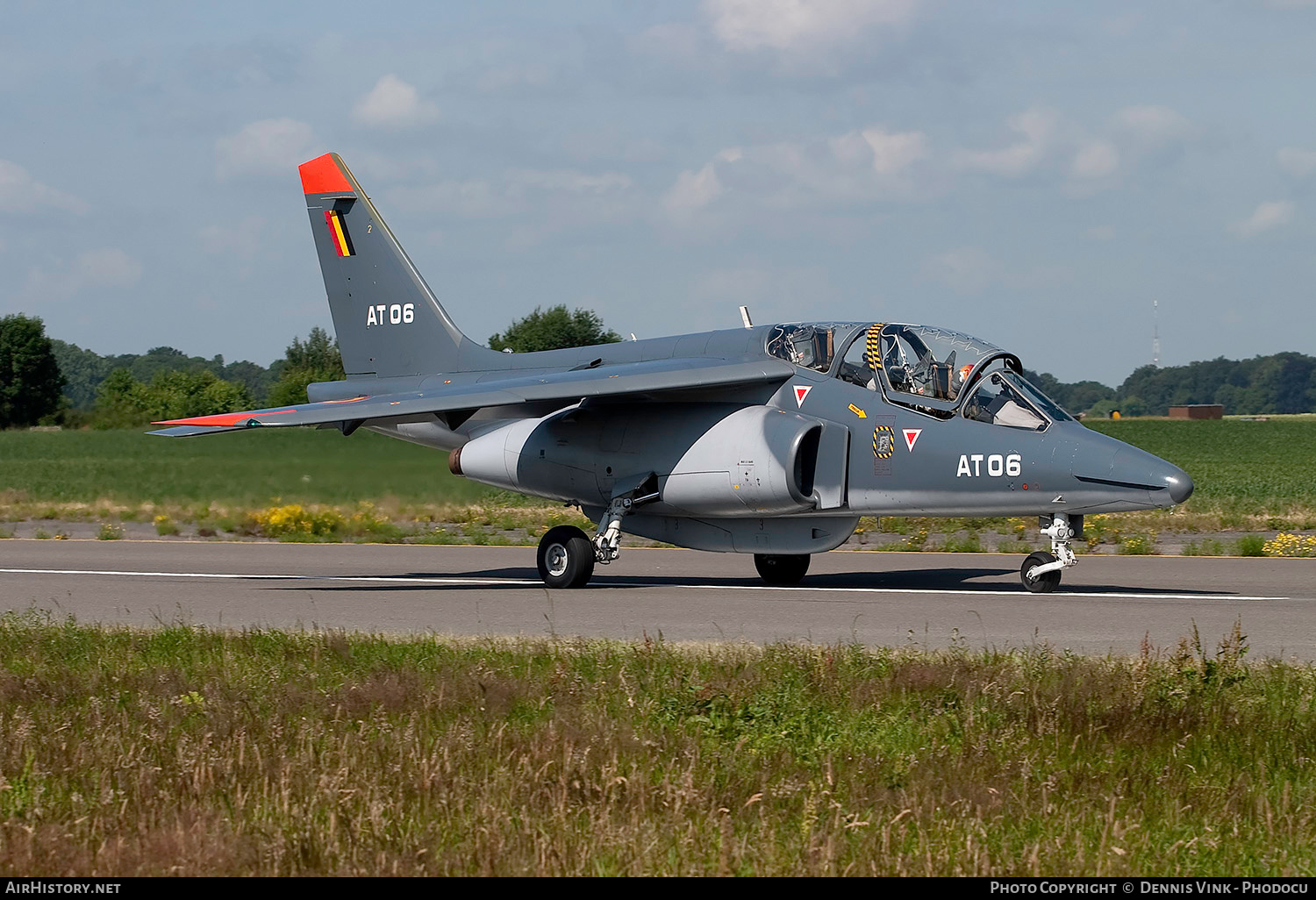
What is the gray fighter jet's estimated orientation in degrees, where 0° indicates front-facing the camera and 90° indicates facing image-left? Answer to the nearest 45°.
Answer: approximately 315°
